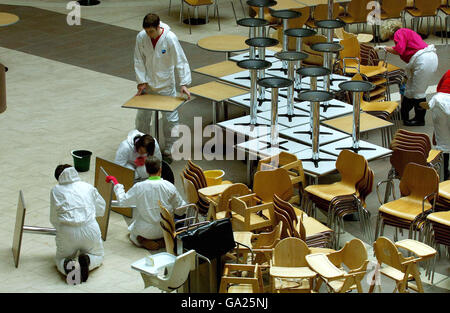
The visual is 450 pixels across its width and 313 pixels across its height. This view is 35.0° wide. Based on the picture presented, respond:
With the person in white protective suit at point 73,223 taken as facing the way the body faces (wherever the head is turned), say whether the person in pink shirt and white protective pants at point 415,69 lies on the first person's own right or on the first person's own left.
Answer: on the first person's own right

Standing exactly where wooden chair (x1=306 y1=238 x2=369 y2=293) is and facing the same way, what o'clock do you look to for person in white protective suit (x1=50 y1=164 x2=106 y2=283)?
The person in white protective suit is roughly at 2 o'clock from the wooden chair.

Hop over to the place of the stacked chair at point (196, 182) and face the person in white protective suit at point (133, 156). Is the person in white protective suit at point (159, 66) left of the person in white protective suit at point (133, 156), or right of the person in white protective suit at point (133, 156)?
right

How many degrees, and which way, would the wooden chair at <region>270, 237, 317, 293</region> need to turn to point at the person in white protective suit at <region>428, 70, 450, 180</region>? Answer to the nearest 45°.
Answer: approximately 135° to its left

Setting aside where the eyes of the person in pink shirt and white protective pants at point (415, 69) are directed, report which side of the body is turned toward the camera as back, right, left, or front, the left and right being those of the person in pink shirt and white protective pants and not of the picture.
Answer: left

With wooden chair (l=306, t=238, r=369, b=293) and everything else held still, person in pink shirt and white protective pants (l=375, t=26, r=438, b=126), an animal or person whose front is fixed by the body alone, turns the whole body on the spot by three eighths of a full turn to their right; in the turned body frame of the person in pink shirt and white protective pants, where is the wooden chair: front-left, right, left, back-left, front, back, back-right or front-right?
back-right

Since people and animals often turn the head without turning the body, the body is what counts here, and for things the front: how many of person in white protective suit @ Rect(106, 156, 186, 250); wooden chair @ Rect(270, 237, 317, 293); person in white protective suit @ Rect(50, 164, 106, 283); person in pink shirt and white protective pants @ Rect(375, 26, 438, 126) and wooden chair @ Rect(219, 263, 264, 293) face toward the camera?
2

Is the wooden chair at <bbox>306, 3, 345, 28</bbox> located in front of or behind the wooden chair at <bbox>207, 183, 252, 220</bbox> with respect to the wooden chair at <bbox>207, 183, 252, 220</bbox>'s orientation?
behind

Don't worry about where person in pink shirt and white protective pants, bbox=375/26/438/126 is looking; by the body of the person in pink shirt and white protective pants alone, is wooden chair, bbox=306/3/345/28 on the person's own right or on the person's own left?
on the person's own right
